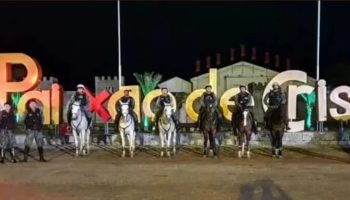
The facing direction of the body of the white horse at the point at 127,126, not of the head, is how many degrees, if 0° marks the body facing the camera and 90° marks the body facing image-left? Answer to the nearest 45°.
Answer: approximately 0°

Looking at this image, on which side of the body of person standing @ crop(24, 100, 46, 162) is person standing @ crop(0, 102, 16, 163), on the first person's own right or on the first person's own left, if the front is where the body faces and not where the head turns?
on the first person's own right

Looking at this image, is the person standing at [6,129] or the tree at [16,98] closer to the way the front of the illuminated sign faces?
the person standing

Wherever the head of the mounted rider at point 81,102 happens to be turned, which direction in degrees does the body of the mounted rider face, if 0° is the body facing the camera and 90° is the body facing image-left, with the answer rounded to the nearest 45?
approximately 0°

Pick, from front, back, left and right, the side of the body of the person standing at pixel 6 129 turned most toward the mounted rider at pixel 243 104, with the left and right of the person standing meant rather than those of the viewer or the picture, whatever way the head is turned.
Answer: left

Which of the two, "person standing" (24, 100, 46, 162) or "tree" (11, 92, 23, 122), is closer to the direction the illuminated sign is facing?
the person standing

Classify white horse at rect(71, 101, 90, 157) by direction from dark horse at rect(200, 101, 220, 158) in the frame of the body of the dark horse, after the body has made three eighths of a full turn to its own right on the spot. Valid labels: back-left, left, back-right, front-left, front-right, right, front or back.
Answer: front-left
